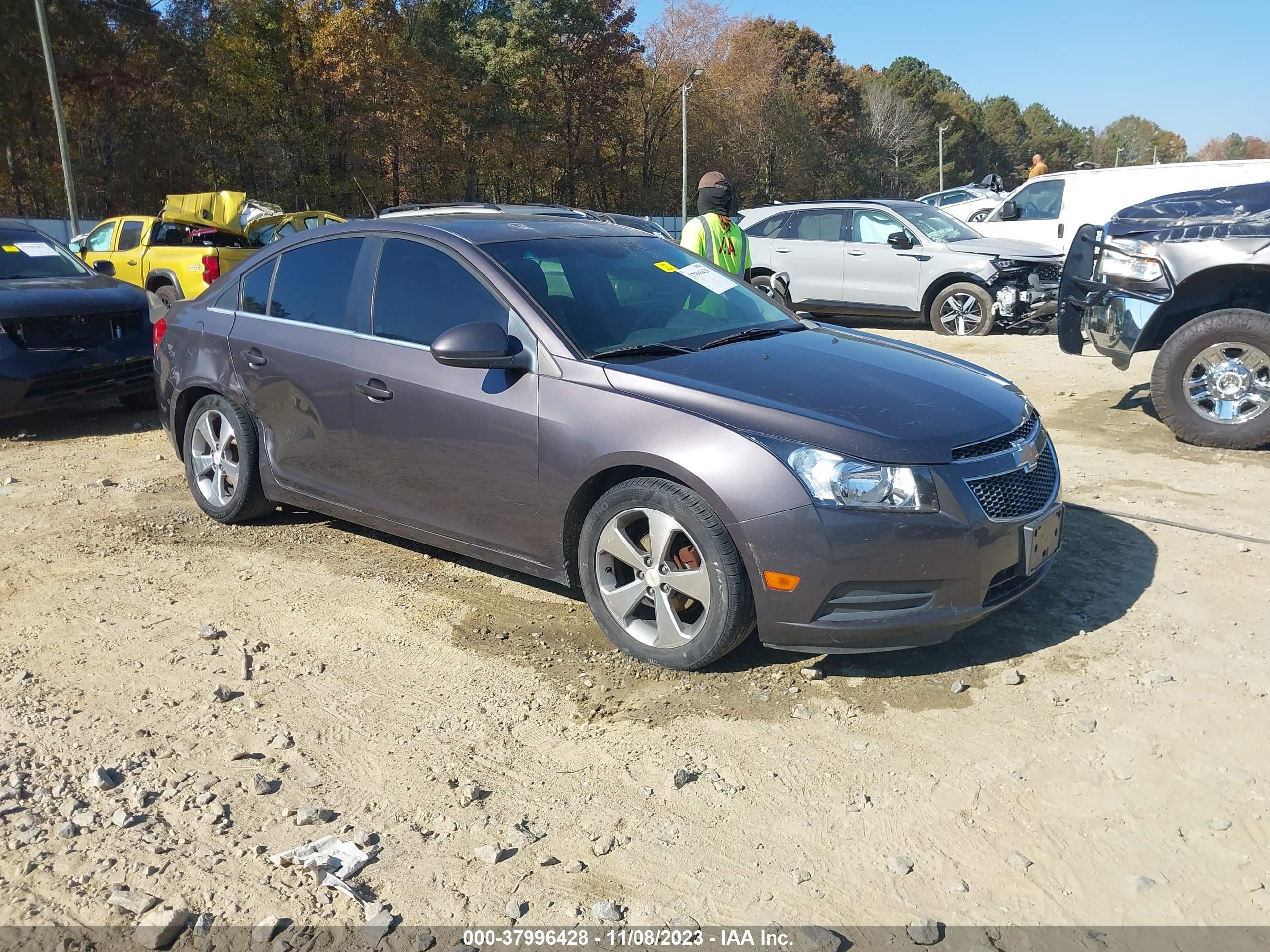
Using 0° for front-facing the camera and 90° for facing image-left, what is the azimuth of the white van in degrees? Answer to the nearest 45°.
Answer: approximately 90°

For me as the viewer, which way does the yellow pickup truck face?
facing away from the viewer and to the left of the viewer

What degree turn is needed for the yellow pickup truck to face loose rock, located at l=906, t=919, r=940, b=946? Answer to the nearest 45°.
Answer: approximately 135° to its left

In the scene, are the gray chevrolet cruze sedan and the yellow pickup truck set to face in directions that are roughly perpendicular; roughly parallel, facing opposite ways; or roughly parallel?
roughly parallel, facing opposite ways

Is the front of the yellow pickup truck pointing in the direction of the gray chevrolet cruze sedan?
no

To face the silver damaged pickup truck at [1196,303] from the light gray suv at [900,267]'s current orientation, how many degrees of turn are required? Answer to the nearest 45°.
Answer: approximately 45° to its right

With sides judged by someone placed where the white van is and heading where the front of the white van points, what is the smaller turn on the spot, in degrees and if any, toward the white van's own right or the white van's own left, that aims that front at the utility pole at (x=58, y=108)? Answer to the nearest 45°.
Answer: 0° — it already faces it

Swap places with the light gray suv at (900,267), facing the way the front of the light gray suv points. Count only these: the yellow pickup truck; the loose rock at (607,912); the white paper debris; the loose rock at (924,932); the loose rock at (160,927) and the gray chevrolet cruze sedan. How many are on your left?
0

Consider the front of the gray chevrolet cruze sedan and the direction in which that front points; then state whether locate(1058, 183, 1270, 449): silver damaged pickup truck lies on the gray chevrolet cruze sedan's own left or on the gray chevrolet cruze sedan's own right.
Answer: on the gray chevrolet cruze sedan's own left

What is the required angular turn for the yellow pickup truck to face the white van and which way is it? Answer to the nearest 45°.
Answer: approximately 135° to its right

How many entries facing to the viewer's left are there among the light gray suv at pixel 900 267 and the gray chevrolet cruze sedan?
0

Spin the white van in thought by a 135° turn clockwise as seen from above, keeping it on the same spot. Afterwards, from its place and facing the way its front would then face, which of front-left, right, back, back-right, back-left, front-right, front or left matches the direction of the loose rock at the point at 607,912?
back-right

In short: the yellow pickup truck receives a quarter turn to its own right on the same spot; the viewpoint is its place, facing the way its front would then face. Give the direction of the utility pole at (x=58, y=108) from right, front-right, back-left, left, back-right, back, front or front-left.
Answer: front-left

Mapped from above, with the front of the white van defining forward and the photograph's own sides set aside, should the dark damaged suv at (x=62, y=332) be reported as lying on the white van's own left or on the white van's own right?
on the white van's own left

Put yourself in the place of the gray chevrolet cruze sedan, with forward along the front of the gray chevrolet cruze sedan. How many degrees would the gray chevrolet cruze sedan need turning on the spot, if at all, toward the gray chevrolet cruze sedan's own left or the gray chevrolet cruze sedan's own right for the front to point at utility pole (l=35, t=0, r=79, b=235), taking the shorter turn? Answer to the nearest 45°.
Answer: approximately 180°

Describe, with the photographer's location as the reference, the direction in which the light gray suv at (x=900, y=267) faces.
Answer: facing the viewer and to the right of the viewer

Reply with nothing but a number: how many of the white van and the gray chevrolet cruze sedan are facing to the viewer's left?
1

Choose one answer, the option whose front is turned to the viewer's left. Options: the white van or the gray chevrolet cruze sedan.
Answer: the white van

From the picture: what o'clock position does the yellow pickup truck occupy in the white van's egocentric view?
The yellow pickup truck is roughly at 11 o'clock from the white van.

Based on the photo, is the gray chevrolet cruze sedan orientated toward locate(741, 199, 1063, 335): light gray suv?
no
